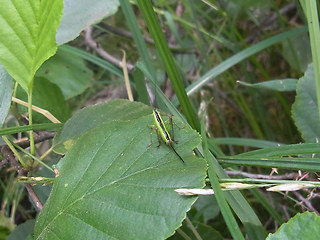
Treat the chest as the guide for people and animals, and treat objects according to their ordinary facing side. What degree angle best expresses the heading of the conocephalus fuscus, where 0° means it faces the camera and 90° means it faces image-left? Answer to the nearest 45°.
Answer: approximately 135°

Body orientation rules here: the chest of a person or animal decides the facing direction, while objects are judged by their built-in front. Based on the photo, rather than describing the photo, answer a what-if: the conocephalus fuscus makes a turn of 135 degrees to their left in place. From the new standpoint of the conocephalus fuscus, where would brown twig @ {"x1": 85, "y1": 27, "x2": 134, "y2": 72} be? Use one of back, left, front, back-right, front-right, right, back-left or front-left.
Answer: back
